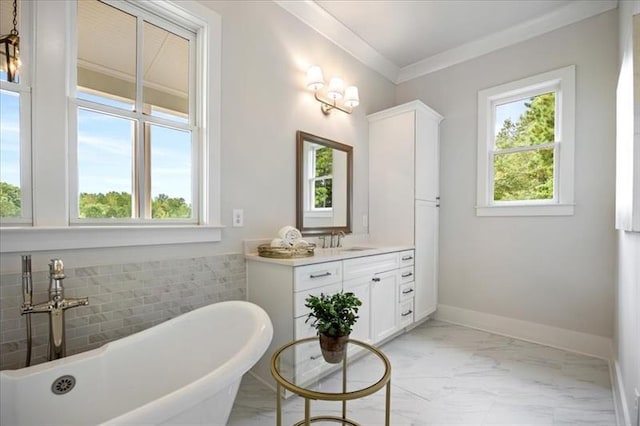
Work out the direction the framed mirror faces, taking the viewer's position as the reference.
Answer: facing the viewer and to the right of the viewer

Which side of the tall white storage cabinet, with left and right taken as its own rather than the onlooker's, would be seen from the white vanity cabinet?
right

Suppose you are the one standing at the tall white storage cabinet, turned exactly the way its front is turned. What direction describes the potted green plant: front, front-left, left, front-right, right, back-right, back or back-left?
front-right

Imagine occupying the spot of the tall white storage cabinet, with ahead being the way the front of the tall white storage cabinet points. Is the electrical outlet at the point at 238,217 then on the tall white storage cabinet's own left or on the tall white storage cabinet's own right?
on the tall white storage cabinet's own right

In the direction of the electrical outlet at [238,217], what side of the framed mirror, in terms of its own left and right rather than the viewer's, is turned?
right

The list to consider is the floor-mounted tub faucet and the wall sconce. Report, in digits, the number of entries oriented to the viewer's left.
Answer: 0

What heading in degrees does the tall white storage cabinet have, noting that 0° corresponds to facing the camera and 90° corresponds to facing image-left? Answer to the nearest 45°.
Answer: approximately 315°

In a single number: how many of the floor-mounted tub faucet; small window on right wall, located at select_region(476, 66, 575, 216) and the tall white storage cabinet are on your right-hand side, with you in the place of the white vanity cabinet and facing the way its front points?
1

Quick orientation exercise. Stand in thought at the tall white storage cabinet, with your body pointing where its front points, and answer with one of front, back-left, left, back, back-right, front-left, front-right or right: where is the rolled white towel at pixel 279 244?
right

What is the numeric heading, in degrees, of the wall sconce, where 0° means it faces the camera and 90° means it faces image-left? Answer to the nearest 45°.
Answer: approximately 315°
